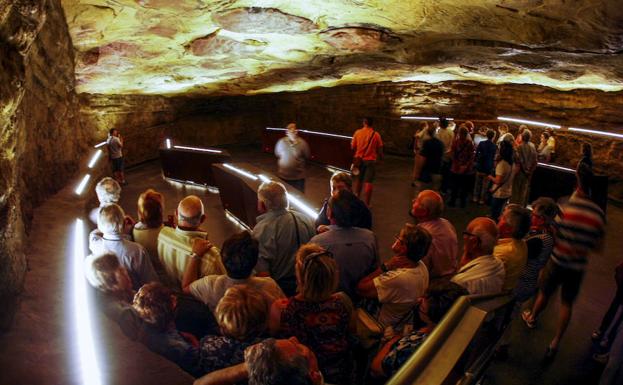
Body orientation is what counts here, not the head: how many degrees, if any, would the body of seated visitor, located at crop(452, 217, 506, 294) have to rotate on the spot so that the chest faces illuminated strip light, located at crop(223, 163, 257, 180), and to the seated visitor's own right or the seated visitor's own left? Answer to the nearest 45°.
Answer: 0° — they already face it

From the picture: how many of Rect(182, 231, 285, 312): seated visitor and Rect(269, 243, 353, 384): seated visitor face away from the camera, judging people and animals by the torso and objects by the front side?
2

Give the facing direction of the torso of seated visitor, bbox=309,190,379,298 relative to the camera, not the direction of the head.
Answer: away from the camera

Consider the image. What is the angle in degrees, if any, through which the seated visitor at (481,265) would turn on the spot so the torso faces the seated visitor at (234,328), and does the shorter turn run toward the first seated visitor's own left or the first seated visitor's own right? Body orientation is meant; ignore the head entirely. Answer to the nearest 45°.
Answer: approximately 90° to the first seated visitor's own left

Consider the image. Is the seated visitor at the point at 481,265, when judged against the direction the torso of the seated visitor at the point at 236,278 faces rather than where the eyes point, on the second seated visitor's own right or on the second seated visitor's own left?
on the second seated visitor's own right

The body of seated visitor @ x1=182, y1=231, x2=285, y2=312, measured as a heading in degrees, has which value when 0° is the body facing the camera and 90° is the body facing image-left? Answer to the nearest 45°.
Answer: approximately 180°

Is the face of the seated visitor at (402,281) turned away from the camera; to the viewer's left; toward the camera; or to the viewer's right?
to the viewer's left

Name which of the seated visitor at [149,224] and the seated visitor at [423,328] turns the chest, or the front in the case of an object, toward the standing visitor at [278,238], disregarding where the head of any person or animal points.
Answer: the seated visitor at [423,328]

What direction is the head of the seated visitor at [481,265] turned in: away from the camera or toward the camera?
away from the camera

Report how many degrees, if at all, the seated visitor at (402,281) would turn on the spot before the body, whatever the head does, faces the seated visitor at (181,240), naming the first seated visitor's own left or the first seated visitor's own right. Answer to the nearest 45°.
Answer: approximately 45° to the first seated visitor's own left

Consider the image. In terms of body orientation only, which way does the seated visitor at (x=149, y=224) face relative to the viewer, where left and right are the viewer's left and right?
facing away from the viewer

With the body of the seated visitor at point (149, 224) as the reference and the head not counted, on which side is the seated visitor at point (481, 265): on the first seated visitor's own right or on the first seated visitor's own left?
on the first seated visitor's own right

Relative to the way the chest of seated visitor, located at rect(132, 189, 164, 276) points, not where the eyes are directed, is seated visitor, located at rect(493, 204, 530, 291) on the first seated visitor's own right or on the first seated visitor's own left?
on the first seated visitor's own right

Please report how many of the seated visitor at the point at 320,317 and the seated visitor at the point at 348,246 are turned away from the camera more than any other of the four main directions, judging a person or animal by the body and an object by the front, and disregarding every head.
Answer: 2
